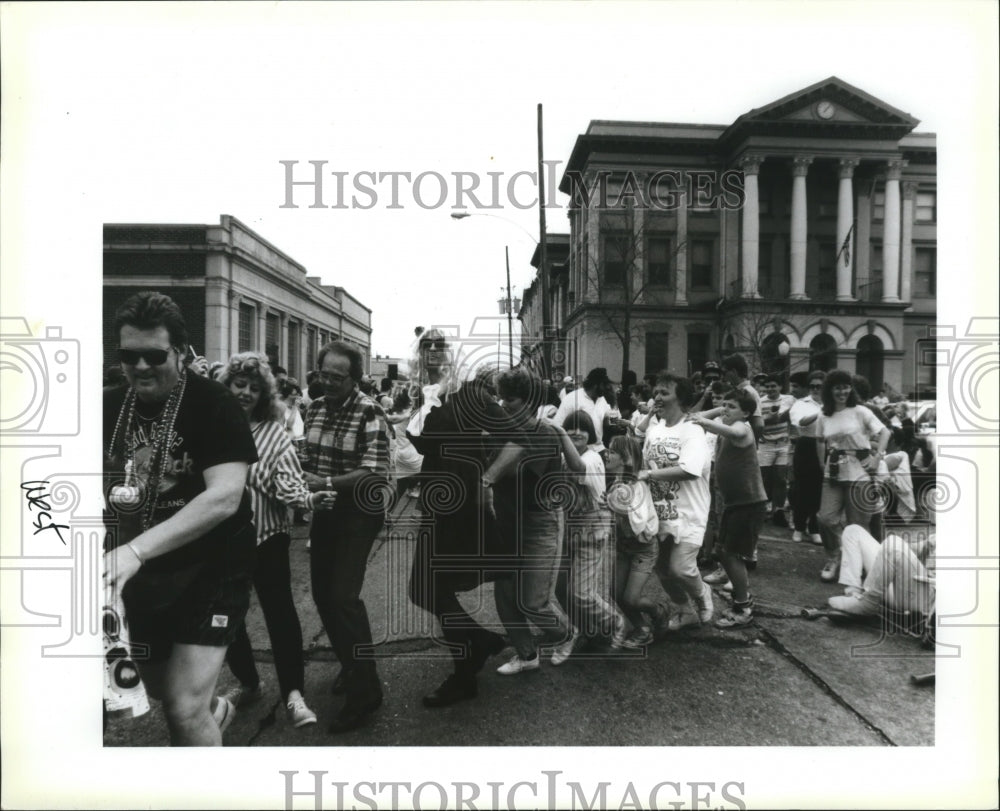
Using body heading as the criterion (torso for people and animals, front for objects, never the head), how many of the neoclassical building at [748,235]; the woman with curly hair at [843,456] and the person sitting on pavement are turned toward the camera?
2

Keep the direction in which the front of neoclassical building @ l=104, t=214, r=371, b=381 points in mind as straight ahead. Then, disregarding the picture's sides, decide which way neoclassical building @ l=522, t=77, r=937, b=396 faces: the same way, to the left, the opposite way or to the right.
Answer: to the right

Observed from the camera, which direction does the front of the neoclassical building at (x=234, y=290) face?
facing the viewer and to the right of the viewer

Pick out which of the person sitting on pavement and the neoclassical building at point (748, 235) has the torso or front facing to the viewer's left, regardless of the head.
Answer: the person sitting on pavement

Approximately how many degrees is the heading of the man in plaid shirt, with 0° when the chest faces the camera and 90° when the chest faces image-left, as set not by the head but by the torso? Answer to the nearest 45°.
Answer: approximately 45°

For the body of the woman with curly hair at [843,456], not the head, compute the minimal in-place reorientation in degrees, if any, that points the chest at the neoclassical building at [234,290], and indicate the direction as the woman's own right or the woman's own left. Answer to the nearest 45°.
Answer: approximately 135° to the woman's own right

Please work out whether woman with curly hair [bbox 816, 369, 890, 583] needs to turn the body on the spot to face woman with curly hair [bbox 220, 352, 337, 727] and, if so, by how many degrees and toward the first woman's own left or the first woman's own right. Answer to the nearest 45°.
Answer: approximately 45° to the first woman's own right

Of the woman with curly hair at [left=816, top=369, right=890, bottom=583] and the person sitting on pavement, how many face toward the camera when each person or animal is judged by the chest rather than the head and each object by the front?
1

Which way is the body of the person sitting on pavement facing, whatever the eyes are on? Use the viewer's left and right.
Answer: facing to the left of the viewer
